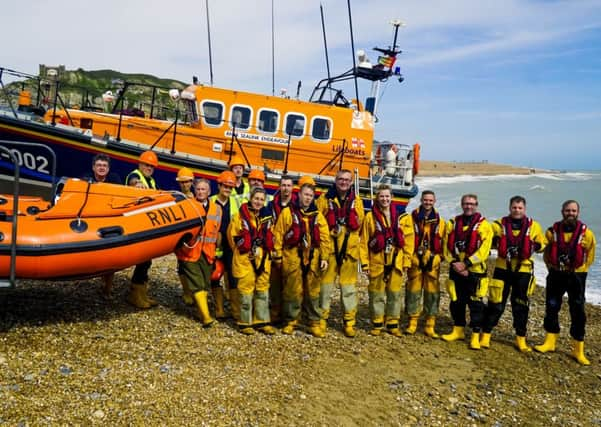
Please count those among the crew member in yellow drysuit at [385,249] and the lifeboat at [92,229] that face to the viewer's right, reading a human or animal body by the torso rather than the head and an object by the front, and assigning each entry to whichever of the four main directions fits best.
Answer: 1

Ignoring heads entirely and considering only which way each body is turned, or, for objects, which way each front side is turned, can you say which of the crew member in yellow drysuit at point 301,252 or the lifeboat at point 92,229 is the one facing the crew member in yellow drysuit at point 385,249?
the lifeboat

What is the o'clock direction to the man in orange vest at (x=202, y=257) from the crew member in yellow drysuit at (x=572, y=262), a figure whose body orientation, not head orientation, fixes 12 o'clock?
The man in orange vest is roughly at 2 o'clock from the crew member in yellow drysuit.

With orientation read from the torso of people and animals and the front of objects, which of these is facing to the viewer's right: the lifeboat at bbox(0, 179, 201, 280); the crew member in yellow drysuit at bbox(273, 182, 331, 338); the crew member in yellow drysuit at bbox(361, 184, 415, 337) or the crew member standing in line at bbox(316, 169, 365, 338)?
the lifeboat

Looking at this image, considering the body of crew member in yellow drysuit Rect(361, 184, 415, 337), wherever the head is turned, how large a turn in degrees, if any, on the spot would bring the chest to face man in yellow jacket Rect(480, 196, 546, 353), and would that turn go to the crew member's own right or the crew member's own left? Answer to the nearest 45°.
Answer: approximately 90° to the crew member's own left

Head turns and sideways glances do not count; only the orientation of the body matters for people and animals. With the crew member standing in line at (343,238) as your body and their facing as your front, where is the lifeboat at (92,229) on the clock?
The lifeboat is roughly at 2 o'clock from the crew member standing in line.

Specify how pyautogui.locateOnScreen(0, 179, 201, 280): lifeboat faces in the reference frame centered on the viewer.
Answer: facing to the right of the viewer

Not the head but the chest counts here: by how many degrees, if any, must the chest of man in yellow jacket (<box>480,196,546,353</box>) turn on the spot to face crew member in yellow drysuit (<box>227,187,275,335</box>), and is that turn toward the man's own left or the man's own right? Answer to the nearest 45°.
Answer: approximately 45° to the man's own right
